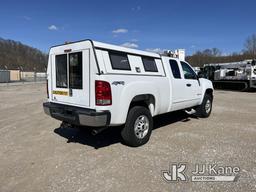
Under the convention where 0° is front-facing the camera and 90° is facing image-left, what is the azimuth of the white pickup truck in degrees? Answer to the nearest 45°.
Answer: approximately 225°

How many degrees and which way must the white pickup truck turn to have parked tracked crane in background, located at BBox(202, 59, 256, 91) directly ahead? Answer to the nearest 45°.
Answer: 0° — it already faces it
